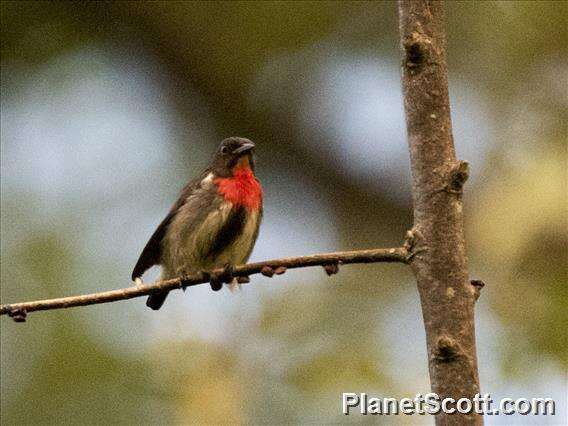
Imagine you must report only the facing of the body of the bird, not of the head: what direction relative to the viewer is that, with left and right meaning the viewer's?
facing the viewer and to the right of the viewer

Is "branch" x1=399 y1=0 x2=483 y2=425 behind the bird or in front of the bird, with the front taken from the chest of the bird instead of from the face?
in front
